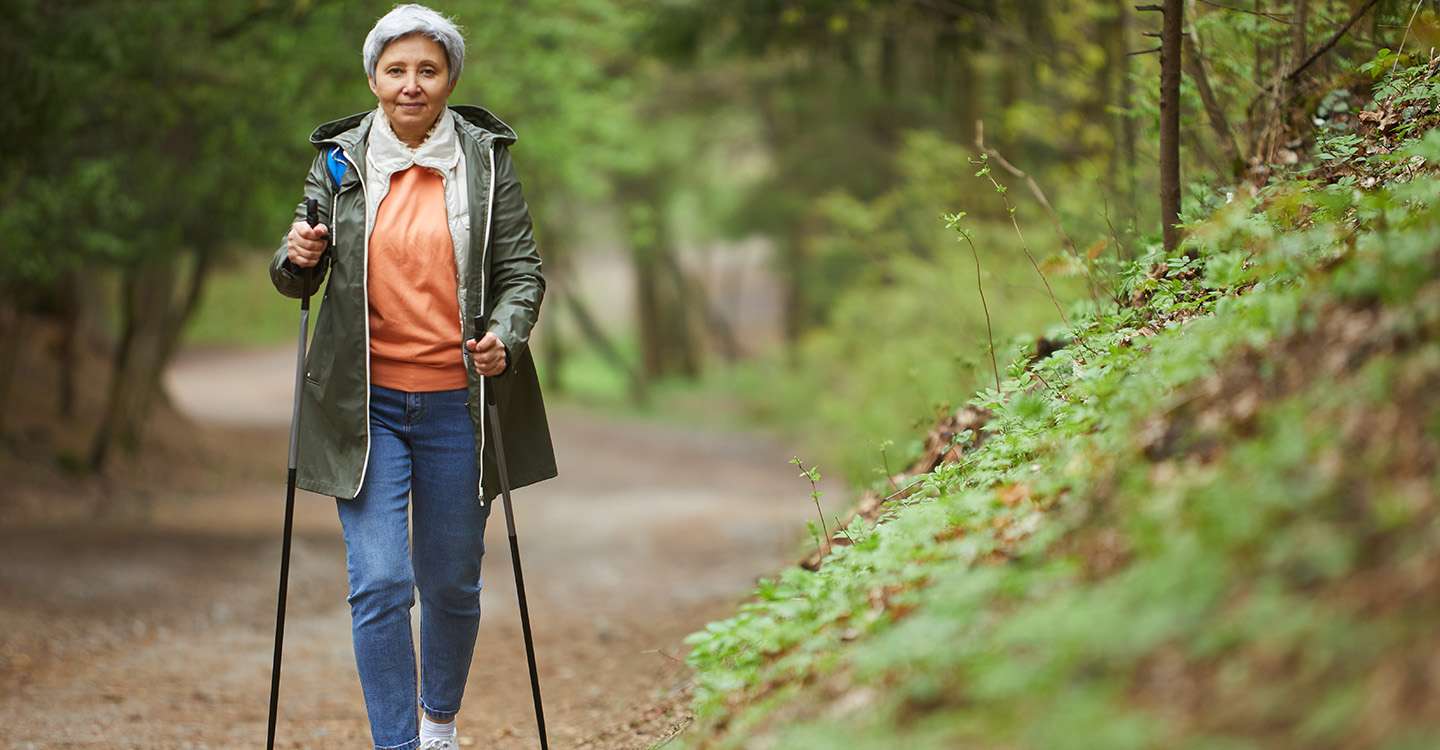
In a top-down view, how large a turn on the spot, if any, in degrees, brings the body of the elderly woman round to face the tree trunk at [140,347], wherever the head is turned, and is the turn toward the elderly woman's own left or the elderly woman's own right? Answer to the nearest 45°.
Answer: approximately 180°

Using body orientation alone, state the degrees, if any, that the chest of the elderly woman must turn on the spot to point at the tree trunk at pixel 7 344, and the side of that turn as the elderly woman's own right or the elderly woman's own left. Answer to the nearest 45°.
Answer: approximately 180°

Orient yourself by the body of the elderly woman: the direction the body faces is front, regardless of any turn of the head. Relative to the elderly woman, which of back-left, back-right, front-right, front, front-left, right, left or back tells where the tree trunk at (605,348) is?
back

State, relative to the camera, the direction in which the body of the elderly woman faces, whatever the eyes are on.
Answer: toward the camera

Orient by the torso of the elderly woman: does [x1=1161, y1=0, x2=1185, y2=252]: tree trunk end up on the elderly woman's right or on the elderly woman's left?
on the elderly woman's left

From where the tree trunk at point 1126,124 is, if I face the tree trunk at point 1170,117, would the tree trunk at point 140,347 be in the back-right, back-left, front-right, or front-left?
back-right

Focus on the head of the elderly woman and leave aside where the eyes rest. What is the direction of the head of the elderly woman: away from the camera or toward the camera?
toward the camera

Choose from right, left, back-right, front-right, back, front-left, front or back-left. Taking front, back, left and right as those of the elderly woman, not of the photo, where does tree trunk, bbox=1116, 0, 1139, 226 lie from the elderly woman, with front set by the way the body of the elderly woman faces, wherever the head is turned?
back-left
